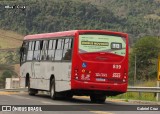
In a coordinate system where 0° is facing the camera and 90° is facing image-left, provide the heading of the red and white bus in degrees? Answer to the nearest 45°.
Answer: approximately 135°
